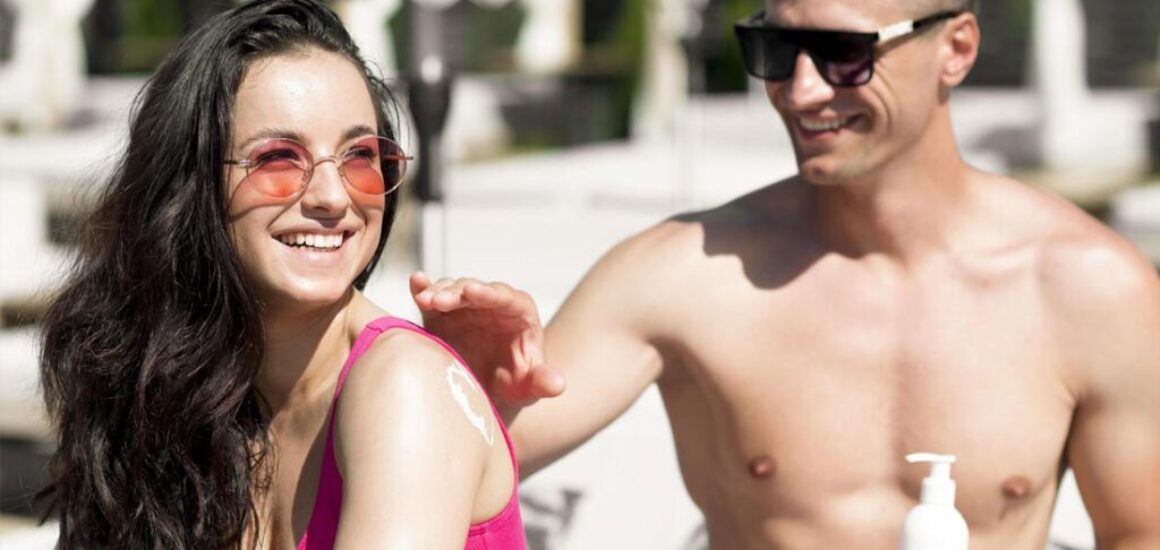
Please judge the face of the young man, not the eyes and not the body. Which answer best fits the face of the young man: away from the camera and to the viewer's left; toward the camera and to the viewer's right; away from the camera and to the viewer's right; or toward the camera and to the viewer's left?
toward the camera and to the viewer's left

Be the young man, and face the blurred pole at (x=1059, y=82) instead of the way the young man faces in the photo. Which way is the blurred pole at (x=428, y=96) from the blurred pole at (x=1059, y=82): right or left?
left

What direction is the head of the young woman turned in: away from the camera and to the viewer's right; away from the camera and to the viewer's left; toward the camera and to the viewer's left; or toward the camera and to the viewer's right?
toward the camera and to the viewer's right

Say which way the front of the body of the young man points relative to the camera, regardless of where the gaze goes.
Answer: toward the camera

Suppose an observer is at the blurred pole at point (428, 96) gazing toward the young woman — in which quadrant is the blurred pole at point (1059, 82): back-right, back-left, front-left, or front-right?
back-left

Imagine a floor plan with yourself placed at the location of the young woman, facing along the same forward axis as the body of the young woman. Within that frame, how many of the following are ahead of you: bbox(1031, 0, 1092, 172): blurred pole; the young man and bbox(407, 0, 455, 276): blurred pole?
0

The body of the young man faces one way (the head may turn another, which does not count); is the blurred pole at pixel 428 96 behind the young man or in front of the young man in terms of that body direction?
behind

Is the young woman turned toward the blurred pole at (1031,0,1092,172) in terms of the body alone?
no

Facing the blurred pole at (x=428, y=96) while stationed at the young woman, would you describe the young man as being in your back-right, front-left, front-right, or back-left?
front-right

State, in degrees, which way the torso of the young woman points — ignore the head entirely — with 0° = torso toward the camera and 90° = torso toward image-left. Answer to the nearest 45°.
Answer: approximately 45°

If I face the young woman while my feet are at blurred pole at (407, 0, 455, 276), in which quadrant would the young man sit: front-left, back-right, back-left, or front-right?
front-left

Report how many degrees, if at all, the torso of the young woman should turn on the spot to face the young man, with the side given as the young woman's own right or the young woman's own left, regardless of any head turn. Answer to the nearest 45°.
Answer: approximately 135° to the young woman's own left

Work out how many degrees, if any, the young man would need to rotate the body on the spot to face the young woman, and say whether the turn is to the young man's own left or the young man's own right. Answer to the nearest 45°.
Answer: approximately 45° to the young man's own right

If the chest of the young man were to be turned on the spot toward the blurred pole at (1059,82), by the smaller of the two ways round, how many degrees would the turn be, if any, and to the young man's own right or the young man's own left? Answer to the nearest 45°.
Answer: approximately 180°
